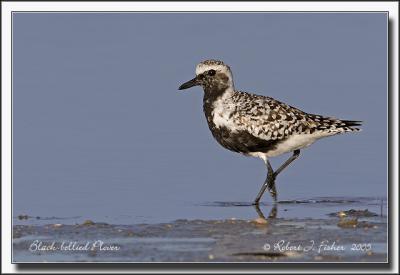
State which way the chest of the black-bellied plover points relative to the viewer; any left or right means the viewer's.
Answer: facing to the left of the viewer
